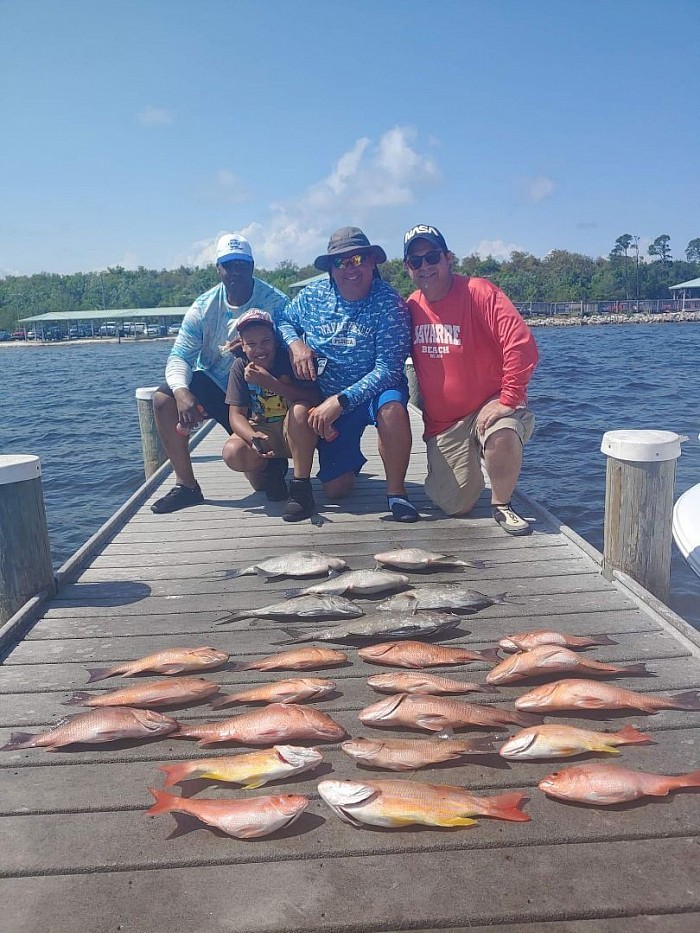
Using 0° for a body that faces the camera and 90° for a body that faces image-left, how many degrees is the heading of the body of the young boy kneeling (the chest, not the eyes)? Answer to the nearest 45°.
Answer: approximately 0°

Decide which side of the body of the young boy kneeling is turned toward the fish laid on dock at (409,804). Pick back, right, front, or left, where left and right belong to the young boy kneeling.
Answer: front

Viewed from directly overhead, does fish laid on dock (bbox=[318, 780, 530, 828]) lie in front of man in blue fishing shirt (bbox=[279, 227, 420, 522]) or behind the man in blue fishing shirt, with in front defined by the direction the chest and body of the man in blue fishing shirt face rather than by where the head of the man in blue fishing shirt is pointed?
in front

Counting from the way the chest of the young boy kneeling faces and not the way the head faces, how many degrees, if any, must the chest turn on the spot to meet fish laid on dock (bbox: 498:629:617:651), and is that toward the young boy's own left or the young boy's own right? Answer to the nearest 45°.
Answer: approximately 45° to the young boy's own left

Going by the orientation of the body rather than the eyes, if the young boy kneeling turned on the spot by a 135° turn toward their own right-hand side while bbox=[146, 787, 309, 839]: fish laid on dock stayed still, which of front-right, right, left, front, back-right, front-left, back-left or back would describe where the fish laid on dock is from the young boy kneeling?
back-left

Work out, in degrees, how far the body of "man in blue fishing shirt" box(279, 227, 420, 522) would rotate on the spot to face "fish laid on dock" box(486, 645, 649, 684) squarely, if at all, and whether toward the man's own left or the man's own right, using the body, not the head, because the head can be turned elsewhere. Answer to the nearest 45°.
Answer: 0° — they already face it

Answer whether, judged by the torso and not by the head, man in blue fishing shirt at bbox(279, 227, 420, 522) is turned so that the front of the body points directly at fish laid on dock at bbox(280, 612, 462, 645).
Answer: yes

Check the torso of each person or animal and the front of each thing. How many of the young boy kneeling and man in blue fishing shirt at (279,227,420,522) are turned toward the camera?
2

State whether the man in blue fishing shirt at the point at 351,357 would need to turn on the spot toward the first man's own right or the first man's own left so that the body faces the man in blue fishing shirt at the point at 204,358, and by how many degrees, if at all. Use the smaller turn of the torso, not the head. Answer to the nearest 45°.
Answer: approximately 135° to the first man's own right

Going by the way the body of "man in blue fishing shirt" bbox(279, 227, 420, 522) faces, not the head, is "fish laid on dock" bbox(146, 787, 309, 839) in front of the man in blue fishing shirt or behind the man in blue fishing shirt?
in front

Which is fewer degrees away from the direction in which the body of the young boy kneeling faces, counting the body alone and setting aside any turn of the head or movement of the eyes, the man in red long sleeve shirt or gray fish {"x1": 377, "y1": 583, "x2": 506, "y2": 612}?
the gray fish

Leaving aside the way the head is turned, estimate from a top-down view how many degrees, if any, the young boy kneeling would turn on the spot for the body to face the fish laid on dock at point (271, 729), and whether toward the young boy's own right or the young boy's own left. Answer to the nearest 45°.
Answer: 0° — they already face it

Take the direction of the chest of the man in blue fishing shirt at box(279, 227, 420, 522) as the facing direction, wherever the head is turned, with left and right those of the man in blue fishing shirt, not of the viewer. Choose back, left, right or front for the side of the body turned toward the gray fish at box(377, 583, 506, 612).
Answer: front

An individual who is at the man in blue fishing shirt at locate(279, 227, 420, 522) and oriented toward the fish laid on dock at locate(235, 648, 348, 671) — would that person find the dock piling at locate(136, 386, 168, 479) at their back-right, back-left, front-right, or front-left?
back-right
